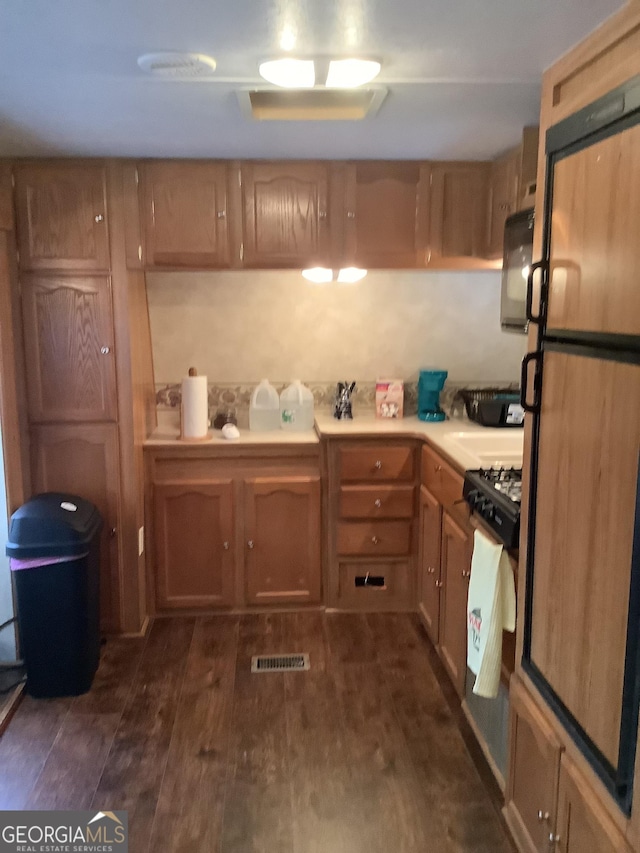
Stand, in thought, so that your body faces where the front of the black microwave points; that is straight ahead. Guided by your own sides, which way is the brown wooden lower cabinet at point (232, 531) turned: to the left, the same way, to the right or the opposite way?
to the left

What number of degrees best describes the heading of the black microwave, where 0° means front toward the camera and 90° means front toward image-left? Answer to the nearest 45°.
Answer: approximately 90°

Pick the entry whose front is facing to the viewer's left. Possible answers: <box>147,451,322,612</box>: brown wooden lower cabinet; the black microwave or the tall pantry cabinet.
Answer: the black microwave

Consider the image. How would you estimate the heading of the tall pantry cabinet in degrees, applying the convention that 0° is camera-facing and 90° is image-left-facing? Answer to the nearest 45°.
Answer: approximately 0°

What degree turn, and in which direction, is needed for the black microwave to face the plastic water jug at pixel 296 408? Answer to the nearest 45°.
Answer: approximately 45° to its right

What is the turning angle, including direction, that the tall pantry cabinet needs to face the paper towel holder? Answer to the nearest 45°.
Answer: approximately 90° to its left

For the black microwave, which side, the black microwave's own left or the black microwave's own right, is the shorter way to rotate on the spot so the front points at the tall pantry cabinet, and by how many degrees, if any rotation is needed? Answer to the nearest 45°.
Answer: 0° — it already faces it

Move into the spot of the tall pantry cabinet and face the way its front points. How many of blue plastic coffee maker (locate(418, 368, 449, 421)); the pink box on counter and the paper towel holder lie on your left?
3

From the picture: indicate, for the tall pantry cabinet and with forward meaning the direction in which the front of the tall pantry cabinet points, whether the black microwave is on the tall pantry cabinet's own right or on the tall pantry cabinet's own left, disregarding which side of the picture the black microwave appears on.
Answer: on the tall pantry cabinet's own left
